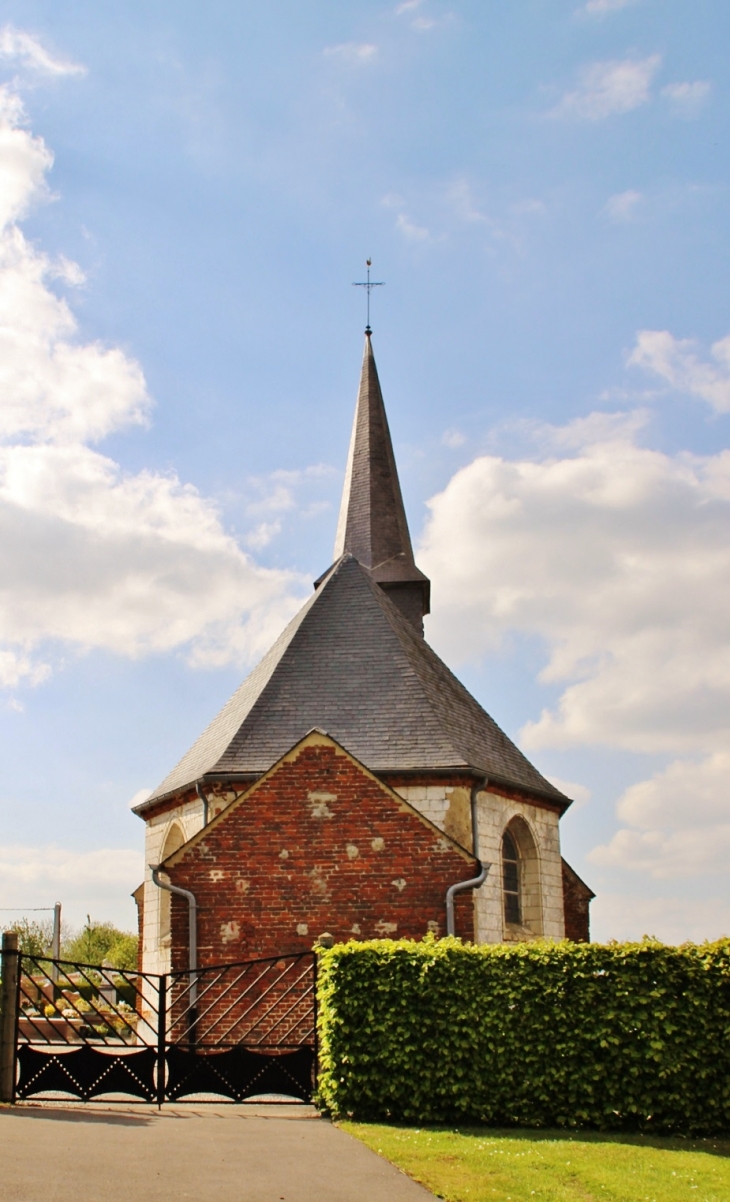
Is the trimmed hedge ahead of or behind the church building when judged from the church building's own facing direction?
behind

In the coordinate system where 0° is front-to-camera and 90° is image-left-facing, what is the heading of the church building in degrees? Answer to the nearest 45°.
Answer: approximately 180°
